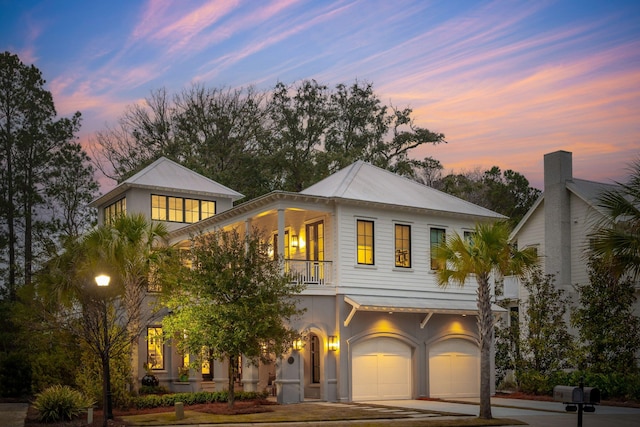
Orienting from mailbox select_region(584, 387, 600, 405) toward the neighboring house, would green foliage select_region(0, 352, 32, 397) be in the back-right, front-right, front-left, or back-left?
front-left

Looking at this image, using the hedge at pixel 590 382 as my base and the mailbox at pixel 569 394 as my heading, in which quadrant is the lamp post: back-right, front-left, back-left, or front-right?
front-right

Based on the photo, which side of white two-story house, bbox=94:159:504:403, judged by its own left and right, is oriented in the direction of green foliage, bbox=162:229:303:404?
front

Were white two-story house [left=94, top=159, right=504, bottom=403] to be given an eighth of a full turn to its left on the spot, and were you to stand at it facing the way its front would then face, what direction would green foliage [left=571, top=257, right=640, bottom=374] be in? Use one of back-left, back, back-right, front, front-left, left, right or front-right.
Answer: left

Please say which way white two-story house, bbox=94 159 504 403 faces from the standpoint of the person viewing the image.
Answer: facing the viewer and to the left of the viewer

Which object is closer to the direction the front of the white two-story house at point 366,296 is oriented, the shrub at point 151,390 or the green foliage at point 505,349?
the shrub

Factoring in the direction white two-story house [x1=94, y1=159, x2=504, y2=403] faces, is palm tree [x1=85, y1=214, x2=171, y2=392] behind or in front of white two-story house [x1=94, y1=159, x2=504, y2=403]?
in front

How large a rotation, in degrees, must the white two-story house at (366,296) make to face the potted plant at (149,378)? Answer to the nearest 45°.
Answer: approximately 45° to its right

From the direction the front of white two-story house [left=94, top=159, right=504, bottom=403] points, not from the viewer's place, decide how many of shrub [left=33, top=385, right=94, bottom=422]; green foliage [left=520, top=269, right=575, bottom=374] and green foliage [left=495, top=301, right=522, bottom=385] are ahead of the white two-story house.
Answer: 1

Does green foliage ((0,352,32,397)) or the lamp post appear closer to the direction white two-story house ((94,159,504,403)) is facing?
the lamp post

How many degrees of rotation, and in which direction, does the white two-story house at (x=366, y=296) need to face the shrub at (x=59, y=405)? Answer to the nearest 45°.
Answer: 0° — it already faces it
